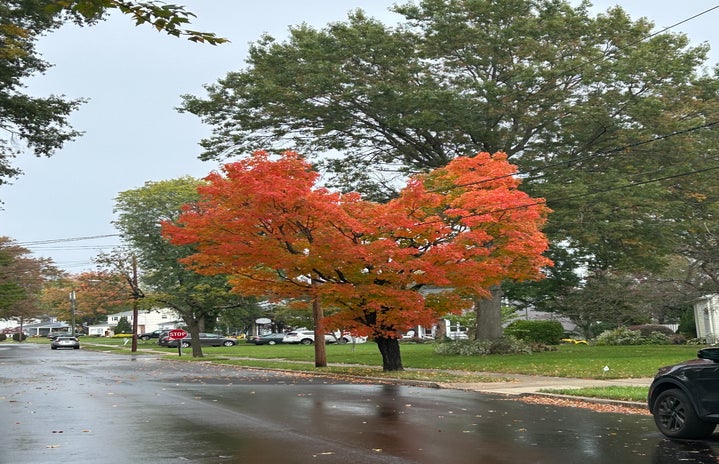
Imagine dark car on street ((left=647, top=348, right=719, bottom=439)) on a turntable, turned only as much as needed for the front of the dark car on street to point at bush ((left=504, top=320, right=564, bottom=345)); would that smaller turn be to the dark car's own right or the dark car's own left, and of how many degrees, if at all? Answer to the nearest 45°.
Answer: approximately 45° to the dark car's own right

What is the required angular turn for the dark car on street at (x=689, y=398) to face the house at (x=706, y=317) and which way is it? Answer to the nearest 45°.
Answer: approximately 45° to its right

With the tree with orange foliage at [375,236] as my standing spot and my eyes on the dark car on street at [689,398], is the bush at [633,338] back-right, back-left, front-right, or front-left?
back-left

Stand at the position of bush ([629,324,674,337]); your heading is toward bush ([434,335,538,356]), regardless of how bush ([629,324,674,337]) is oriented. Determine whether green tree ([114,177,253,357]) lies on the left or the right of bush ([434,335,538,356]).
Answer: right

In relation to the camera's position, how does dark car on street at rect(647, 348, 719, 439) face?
facing away from the viewer and to the left of the viewer

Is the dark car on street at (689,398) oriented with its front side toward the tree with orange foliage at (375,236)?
yes
